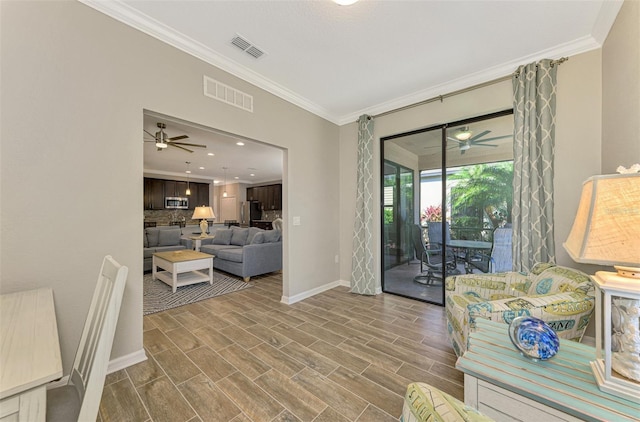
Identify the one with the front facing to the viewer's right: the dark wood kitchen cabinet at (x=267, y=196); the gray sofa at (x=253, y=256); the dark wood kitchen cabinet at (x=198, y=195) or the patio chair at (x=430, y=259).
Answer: the patio chair

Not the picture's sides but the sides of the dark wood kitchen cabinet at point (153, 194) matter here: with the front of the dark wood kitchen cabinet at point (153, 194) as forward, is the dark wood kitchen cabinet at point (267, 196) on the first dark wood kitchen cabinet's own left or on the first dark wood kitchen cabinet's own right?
on the first dark wood kitchen cabinet's own left

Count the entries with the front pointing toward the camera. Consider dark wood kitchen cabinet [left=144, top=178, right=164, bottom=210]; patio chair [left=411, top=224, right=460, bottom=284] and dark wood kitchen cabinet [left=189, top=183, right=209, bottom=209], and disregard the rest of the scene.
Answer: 2

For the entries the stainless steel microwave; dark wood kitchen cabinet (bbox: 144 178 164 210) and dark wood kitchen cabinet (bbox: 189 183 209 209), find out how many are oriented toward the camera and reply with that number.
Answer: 3

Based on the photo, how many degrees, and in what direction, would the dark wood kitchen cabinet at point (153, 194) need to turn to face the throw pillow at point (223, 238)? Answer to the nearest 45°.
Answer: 0° — it already faces it

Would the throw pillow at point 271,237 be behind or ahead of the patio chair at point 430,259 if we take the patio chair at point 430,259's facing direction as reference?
behind

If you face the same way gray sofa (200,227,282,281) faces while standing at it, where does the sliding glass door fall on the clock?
The sliding glass door is roughly at 9 o'clock from the gray sofa.

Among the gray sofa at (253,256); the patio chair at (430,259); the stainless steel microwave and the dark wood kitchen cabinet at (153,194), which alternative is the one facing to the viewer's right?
the patio chair

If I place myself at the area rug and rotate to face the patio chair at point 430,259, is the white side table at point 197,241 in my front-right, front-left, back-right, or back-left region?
back-left

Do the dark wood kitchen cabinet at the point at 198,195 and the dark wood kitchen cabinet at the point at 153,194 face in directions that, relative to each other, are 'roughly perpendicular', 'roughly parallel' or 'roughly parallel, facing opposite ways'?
roughly parallel

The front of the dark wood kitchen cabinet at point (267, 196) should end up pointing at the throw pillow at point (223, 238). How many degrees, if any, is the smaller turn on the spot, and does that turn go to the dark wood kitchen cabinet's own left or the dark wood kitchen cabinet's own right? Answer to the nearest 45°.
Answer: approximately 45° to the dark wood kitchen cabinet's own left

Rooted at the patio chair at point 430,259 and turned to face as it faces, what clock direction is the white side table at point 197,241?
The white side table is roughly at 6 o'clock from the patio chair.

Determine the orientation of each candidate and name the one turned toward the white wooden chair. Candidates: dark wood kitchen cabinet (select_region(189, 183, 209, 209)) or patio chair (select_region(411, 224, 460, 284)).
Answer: the dark wood kitchen cabinet

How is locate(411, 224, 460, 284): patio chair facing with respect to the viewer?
to the viewer's right

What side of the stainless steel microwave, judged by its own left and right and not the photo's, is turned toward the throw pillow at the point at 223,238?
front

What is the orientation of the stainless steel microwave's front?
toward the camera

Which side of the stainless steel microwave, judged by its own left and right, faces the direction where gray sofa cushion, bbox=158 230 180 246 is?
front

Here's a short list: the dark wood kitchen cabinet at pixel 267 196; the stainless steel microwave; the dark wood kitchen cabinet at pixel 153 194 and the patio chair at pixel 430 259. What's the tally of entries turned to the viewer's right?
1
